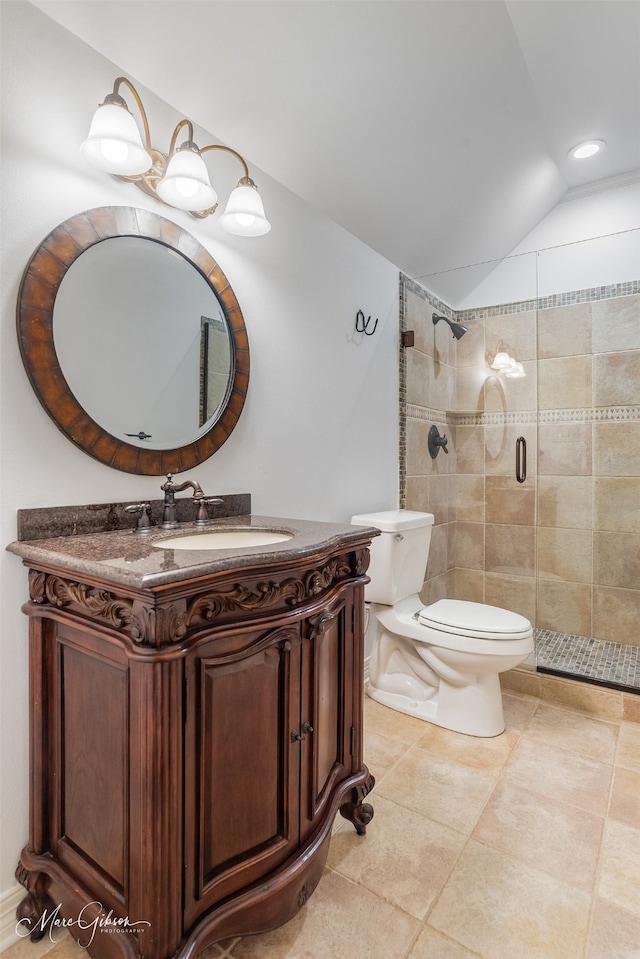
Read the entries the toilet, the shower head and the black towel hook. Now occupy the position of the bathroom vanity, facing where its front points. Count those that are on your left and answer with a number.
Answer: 3

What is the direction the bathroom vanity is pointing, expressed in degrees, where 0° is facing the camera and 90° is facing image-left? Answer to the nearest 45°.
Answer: approximately 315°

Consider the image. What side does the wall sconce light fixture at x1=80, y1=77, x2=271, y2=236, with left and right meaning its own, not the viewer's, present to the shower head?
left

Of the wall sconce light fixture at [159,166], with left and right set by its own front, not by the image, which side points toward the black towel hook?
left

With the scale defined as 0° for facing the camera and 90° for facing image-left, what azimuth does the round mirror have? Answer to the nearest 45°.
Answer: approximately 315°

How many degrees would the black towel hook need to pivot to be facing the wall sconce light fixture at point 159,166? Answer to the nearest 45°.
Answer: approximately 90° to its right

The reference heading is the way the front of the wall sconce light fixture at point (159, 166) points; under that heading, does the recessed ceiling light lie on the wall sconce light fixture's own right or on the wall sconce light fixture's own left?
on the wall sconce light fixture's own left
